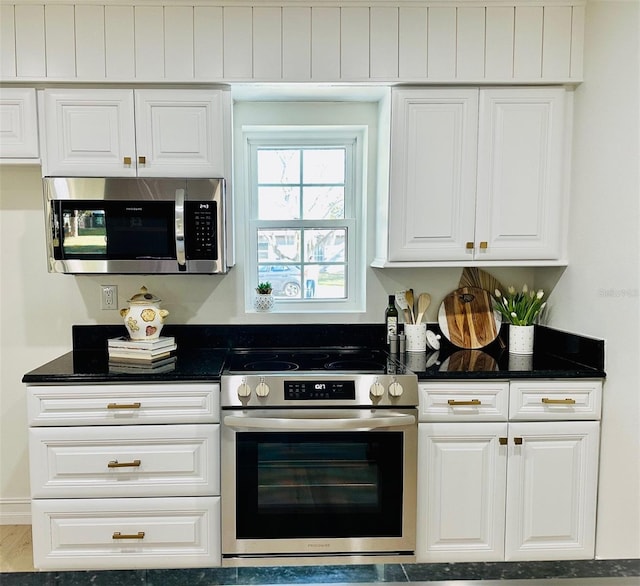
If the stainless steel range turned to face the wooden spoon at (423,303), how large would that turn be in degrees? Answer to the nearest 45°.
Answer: approximately 135° to its left

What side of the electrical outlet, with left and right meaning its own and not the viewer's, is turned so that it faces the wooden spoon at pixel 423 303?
left

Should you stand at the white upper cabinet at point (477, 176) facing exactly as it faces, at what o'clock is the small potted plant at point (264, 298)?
The small potted plant is roughly at 3 o'clock from the white upper cabinet.

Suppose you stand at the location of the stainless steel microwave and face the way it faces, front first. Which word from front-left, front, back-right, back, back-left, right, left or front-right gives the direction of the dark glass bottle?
left

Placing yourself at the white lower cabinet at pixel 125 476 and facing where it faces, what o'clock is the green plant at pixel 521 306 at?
The green plant is roughly at 9 o'clock from the white lower cabinet.
